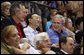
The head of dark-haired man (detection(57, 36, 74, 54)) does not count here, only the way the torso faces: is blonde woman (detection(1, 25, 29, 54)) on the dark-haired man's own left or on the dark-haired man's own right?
on the dark-haired man's own right

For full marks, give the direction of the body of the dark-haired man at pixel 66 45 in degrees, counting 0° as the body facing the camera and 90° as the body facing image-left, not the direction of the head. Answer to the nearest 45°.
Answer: approximately 315°
